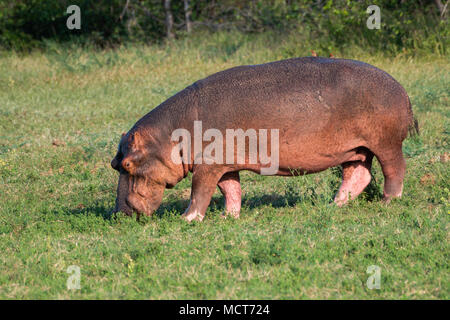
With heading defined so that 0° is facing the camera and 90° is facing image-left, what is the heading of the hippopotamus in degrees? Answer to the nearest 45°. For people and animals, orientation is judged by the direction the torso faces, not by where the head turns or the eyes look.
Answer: approximately 90°

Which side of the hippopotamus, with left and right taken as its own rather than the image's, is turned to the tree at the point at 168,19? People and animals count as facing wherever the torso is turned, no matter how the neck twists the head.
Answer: right

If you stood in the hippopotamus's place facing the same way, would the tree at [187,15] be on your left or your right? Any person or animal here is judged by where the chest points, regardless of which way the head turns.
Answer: on your right
